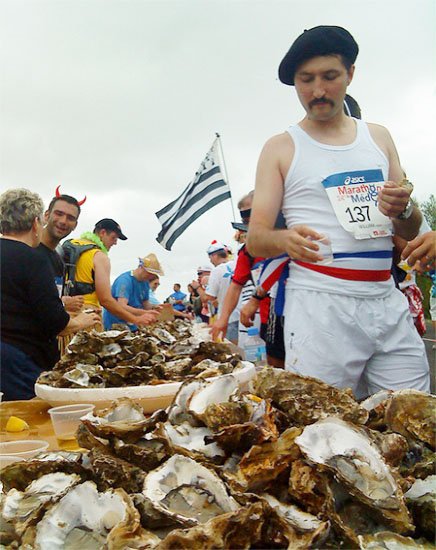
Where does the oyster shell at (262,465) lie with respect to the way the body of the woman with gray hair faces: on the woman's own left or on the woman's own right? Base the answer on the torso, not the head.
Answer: on the woman's own right

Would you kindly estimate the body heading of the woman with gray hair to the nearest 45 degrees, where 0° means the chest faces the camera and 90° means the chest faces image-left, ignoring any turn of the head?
approximately 225°

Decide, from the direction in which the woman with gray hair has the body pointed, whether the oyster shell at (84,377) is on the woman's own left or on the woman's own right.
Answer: on the woman's own right

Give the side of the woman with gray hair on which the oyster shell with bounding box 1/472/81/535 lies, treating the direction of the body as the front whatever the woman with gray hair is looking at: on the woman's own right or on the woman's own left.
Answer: on the woman's own right

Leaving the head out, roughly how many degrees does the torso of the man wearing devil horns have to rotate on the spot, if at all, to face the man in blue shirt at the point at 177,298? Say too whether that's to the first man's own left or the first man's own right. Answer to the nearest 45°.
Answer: approximately 135° to the first man's own left

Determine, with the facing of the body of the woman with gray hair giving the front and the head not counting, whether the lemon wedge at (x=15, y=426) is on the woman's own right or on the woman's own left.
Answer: on the woman's own right

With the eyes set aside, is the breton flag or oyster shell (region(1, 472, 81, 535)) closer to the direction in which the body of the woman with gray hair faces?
the breton flag

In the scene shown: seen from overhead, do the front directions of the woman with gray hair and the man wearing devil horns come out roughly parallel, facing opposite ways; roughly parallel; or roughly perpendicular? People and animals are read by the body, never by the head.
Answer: roughly perpendicular

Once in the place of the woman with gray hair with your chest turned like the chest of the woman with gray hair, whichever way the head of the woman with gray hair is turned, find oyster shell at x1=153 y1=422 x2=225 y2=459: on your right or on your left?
on your right

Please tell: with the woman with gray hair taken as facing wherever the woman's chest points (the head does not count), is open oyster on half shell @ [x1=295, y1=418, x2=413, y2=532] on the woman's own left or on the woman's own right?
on the woman's own right

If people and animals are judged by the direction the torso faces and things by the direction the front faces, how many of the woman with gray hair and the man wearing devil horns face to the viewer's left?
0

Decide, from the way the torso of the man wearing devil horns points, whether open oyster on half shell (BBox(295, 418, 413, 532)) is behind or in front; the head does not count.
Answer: in front
